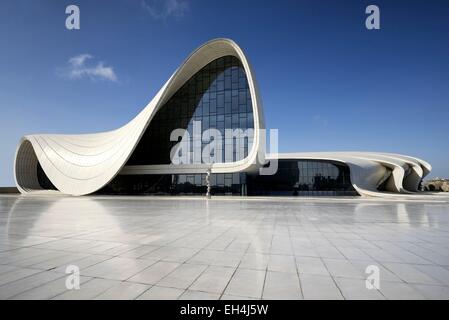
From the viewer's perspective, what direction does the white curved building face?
toward the camera
